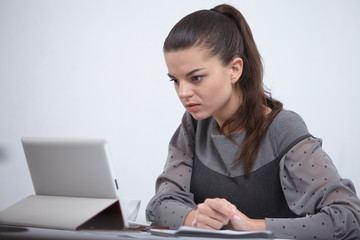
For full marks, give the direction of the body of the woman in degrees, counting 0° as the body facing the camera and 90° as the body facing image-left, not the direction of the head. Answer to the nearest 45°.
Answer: approximately 45°

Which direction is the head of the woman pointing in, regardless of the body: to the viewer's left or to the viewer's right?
to the viewer's left

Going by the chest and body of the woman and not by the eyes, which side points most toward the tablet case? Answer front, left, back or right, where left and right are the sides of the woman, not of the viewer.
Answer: front

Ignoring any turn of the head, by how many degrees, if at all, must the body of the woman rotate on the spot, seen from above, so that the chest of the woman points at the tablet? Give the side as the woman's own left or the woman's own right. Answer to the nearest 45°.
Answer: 0° — they already face it
